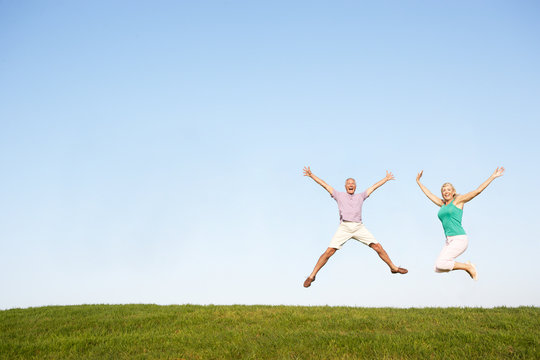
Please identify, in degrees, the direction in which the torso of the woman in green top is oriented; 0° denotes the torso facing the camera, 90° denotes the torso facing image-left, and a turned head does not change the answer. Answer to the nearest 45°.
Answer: approximately 45°

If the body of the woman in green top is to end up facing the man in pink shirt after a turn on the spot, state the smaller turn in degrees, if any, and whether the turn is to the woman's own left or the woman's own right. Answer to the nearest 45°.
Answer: approximately 45° to the woman's own right

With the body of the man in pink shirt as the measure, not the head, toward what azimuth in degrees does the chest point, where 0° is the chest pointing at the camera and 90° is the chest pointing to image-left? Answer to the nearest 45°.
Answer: approximately 0°

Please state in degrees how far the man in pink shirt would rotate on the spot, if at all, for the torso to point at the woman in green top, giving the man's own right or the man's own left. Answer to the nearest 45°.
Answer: approximately 90° to the man's own left
